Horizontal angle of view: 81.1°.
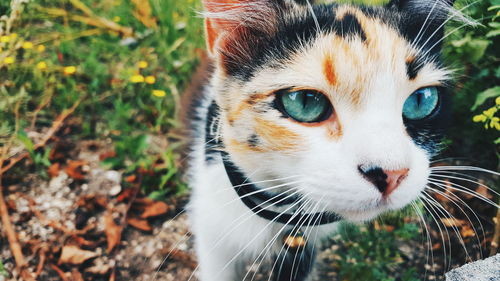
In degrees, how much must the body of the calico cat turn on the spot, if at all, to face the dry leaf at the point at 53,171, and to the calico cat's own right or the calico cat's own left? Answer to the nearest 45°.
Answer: approximately 135° to the calico cat's own right

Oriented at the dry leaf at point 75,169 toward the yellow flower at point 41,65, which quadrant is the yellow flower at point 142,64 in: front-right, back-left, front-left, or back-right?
front-right

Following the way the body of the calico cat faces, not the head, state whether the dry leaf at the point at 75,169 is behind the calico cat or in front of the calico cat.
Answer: behind

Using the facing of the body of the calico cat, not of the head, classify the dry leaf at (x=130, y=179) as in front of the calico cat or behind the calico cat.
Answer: behind

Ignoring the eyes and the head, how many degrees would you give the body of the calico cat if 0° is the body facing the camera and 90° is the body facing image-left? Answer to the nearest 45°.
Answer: approximately 315°

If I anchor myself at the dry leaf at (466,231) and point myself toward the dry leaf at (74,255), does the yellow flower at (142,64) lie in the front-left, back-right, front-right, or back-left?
front-right

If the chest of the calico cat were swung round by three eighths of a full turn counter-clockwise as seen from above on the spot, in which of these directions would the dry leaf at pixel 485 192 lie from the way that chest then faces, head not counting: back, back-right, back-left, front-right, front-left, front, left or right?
front-right

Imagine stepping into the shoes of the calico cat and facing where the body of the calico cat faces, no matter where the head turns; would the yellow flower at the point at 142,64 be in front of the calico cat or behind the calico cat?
behind

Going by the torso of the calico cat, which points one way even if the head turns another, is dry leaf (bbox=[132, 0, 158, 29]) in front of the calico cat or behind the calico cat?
behind
